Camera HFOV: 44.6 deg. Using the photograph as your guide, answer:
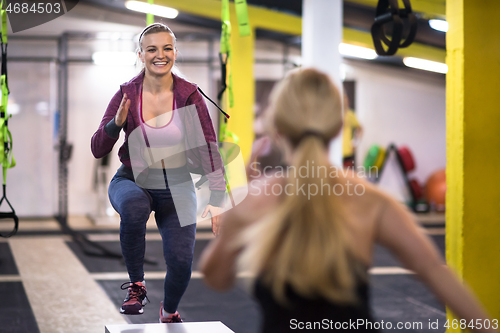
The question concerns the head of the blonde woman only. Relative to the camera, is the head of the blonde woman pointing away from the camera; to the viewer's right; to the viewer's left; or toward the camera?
away from the camera

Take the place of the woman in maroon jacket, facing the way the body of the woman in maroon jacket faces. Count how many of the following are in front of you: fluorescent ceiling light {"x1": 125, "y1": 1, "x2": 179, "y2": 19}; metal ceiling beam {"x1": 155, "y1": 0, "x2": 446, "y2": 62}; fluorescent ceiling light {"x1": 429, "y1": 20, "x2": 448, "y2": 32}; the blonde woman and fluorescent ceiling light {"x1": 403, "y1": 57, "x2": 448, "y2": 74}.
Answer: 1

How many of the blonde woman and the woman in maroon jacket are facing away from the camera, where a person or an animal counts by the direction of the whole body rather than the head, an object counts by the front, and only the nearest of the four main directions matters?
1

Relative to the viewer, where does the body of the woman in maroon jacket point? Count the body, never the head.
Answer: toward the camera

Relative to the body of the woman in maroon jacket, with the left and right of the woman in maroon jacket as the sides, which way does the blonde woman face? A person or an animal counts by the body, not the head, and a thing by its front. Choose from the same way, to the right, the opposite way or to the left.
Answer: the opposite way

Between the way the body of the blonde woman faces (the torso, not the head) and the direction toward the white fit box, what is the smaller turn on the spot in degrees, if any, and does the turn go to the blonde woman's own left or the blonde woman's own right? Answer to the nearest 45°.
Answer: approximately 45° to the blonde woman's own left

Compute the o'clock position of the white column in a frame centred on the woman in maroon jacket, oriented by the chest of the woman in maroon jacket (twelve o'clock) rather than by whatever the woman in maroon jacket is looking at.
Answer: The white column is roughly at 7 o'clock from the woman in maroon jacket.

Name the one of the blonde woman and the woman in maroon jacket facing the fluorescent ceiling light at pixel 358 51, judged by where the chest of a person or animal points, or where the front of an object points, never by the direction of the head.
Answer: the blonde woman

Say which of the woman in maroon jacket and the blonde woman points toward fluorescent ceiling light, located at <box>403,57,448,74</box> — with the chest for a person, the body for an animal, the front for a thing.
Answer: the blonde woman

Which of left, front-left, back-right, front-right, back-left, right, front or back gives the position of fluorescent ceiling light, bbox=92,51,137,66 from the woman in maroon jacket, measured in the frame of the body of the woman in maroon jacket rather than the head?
back

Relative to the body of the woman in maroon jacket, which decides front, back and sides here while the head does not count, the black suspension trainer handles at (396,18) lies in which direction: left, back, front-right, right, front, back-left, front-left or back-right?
left

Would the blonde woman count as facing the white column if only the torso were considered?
yes

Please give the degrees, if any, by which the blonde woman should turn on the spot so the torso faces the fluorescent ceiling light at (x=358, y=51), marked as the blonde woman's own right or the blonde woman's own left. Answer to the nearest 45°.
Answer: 0° — they already face it

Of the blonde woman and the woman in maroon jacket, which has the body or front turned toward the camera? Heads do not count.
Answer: the woman in maroon jacket

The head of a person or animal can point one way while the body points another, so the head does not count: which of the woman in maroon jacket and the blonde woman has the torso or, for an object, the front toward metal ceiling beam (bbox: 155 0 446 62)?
the blonde woman

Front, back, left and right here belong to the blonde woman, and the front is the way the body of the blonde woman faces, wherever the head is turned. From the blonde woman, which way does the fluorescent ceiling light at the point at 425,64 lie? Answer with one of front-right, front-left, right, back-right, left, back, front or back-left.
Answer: front

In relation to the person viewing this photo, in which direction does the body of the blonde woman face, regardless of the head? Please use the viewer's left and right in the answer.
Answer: facing away from the viewer

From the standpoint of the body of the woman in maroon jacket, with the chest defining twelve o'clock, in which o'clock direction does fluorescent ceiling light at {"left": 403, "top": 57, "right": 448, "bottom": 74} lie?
The fluorescent ceiling light is roughly at 7 o'clock from the woman in maroon jacket.
